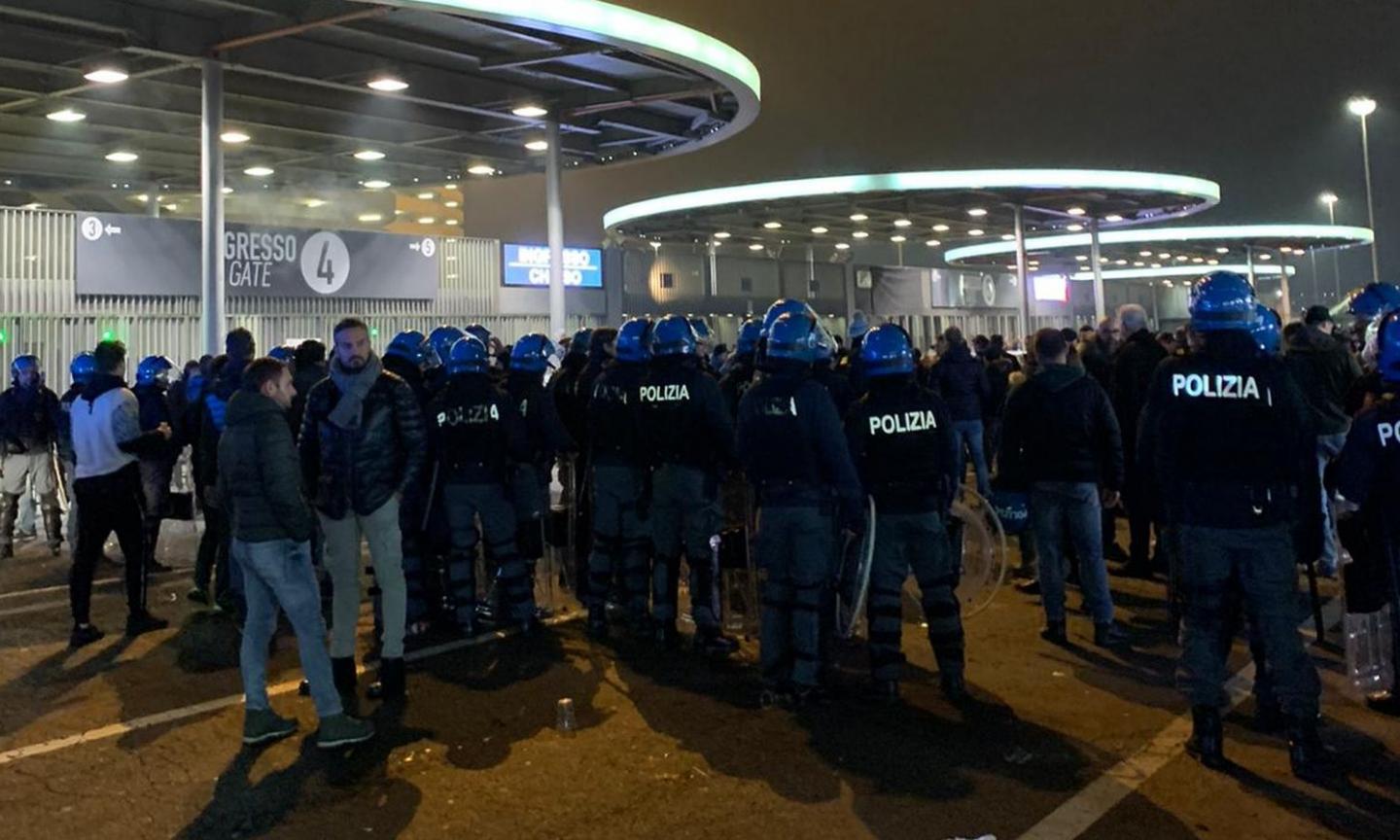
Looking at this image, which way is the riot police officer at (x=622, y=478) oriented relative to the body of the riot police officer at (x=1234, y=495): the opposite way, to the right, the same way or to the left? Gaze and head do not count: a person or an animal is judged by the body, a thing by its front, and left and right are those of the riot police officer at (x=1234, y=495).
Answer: the same way

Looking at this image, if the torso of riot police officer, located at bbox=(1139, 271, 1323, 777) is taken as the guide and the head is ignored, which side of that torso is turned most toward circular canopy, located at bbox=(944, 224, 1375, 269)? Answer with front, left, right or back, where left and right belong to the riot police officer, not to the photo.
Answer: front

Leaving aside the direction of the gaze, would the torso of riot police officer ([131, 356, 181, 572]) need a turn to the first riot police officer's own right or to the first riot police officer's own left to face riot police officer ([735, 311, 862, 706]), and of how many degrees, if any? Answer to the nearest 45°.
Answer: approximately 45° to the first riot police officer's own right

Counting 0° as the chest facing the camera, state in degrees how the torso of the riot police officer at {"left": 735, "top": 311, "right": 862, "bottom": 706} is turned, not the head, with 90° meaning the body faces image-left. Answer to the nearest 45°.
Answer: approximately 225°

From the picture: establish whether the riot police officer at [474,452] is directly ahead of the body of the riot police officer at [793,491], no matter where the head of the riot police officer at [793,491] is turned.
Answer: no

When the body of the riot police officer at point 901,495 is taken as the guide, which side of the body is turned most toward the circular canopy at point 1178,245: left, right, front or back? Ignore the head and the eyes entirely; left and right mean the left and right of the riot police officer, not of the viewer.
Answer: front

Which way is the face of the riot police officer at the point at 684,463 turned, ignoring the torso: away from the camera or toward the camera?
away from the camera

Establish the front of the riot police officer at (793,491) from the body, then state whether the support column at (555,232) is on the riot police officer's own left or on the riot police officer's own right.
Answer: on the riot police officer's own left

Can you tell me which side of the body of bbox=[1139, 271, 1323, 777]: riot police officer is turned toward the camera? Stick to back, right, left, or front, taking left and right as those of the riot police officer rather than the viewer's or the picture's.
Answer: back

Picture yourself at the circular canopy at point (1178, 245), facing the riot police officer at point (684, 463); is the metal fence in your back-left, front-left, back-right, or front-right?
front-right

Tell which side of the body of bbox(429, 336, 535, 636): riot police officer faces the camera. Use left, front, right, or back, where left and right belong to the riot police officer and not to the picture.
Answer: back

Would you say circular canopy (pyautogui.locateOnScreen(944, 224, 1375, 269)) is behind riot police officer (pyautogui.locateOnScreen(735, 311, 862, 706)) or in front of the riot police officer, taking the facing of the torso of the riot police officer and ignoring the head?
in front

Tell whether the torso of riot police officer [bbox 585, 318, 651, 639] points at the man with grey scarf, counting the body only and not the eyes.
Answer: no

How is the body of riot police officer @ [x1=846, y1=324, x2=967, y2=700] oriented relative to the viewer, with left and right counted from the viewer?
facing away from the viewer

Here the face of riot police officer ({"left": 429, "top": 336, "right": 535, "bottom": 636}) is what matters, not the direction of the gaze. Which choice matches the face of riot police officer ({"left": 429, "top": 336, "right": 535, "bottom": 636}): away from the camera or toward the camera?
away from the camera

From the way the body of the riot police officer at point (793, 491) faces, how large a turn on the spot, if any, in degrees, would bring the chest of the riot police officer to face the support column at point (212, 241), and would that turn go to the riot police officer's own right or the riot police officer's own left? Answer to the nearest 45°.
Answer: approximately 90° to the riot police officer's own left
